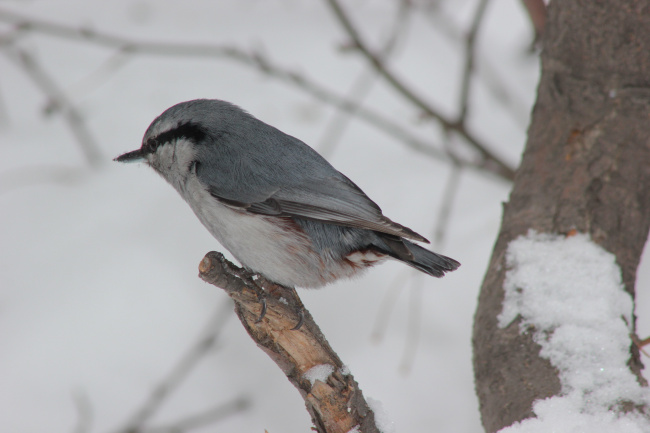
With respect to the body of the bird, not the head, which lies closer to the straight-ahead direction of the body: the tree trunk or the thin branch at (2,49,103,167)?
the thin branch

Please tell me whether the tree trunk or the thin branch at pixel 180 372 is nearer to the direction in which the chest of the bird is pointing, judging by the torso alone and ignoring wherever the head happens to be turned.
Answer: the thin branch

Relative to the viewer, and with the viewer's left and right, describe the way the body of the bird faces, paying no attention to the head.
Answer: facing to the left of the viewer

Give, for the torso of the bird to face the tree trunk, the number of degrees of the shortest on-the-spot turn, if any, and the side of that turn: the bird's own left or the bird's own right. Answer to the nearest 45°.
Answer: approximately 180°

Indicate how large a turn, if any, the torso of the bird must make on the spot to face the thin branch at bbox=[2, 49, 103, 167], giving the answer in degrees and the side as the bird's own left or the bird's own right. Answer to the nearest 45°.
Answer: approximately 45° to the bird's own right
